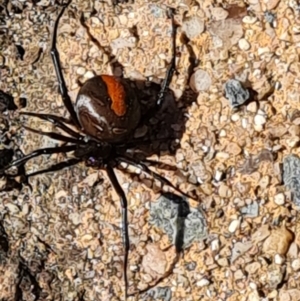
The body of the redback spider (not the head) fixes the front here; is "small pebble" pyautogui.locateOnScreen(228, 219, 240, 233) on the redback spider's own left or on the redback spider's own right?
on the redback spider's own left

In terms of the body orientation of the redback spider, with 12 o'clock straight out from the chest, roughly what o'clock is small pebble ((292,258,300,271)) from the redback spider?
The small pebble is roughly at 9 o'clock from the redback spider.

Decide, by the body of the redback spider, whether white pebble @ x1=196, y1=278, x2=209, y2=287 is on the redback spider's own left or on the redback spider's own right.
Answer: on the redback spider's own left

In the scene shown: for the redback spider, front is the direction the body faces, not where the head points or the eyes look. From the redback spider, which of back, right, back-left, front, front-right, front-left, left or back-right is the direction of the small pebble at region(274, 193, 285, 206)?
left

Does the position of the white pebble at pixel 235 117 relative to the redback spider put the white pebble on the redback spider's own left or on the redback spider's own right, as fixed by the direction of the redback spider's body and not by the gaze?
on the redback spider's own left

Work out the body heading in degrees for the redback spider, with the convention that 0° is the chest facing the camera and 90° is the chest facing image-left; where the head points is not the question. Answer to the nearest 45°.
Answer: approximately 0°

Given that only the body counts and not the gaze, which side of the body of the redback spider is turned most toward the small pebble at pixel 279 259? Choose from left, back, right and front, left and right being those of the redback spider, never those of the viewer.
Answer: left

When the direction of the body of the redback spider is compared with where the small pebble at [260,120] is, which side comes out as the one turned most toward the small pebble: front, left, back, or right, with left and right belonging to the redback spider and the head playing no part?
left
